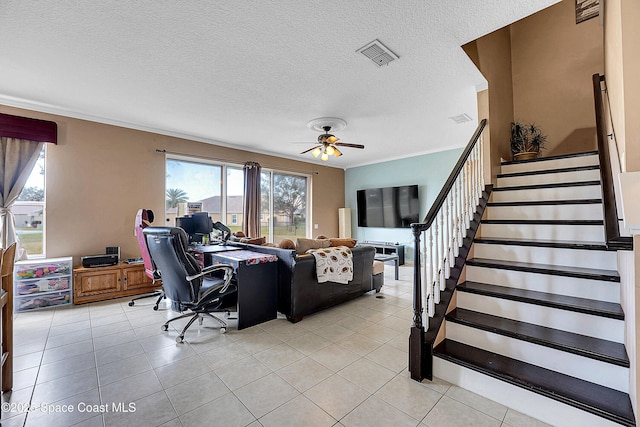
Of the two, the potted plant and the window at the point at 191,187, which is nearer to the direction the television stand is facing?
the window

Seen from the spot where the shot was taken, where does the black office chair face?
facing away from the viewer and to the right of the viewer

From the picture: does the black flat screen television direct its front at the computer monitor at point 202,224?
yes

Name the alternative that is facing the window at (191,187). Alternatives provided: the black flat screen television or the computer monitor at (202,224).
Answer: the black flat screen television

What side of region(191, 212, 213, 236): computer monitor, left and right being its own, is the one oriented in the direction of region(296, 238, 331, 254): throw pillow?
left
